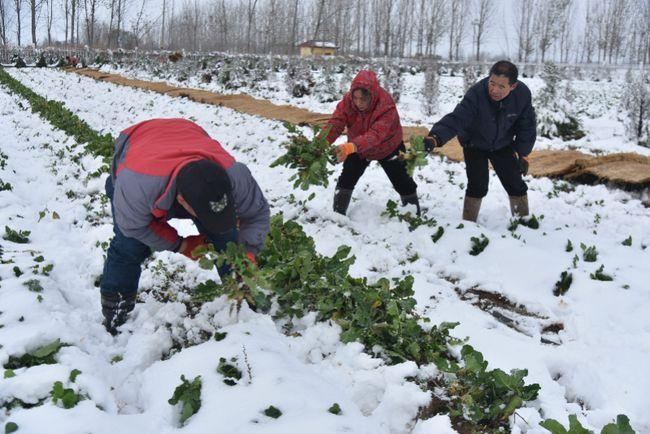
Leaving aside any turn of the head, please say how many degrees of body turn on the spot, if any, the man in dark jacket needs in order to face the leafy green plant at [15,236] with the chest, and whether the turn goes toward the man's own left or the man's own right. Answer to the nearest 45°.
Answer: approximately 90° to the man's own right

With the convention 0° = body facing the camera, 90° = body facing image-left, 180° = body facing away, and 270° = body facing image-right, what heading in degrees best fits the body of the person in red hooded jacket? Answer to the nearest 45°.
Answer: approximately 45°

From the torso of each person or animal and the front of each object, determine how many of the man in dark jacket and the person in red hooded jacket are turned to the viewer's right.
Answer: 0

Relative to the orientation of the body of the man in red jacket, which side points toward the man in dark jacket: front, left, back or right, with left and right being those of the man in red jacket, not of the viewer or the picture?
left

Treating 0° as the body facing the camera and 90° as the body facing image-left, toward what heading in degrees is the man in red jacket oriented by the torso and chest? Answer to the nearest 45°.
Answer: approximately 315°

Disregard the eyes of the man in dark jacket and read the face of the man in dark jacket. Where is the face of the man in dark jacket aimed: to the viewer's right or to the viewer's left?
to the viewer's left

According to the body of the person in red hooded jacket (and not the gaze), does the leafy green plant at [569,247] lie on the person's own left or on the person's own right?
on the person's own left

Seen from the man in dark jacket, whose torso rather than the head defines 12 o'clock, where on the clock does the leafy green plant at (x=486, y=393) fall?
The leafy green plant is roughly at 12 o'clock from the man in dark jacket.
